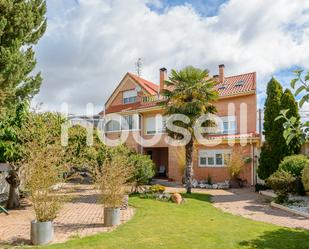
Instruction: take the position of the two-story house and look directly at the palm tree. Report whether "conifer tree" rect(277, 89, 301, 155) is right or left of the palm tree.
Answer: left

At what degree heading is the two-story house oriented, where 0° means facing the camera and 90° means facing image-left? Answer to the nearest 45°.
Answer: approximately 0°

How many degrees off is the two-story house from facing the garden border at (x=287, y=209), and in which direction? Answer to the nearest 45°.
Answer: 0° — it already faces it

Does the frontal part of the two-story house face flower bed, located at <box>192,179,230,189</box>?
yes
